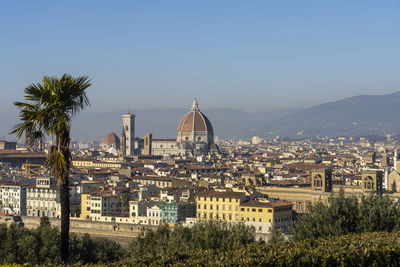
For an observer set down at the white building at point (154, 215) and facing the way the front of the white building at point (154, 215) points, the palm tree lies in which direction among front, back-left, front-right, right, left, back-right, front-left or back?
front

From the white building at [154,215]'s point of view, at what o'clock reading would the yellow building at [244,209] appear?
The yellow building is roughly at 10 o'clock from the white building.

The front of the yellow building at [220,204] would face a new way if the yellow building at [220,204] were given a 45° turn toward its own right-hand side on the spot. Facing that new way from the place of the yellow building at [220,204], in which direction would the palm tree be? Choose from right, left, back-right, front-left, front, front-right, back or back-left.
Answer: front-left

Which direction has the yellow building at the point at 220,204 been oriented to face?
toward the camera

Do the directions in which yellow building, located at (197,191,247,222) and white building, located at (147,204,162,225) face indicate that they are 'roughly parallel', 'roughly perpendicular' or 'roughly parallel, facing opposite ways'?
roughly parallel

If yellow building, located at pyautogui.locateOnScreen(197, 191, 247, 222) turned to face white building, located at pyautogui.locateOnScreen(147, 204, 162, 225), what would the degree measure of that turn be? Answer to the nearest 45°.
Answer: approximately 135° to its right

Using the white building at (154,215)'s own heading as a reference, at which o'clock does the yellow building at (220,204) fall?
The yellow building is roughly at 10 o'clock from the white building.

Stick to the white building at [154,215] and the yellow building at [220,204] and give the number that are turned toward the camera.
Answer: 2
